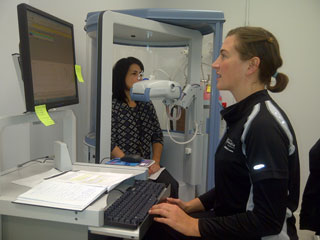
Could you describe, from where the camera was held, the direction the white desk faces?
facing to the right of the viewer

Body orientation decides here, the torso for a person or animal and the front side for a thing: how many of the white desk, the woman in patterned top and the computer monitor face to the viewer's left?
0

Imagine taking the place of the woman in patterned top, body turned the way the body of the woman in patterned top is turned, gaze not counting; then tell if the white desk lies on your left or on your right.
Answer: on your right

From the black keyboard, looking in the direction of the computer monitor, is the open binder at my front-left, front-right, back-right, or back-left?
front-left

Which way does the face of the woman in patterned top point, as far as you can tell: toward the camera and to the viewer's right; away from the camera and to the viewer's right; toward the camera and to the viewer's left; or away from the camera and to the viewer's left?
toward the camera and to the viewer's right

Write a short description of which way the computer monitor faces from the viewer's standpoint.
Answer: facing the viewer and to the right of the viewer

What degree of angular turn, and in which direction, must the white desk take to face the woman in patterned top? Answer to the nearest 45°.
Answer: approximately 90° to its left

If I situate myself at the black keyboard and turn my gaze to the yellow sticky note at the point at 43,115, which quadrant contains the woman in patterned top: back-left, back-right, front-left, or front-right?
front-right

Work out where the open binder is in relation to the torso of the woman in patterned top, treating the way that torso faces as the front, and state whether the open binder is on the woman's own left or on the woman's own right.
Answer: on the woman's own right

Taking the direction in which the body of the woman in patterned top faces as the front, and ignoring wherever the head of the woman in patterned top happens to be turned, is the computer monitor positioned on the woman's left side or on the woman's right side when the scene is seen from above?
on the woman's right side
